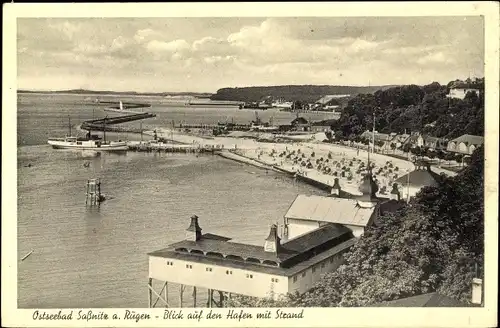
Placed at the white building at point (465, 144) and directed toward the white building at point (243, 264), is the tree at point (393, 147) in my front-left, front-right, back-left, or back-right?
front-right

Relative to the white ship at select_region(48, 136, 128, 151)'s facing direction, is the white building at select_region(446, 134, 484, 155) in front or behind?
behind

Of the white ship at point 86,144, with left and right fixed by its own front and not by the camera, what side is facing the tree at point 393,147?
back

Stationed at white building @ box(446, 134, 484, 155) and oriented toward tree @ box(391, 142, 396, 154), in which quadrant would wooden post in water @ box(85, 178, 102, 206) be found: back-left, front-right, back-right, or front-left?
front-left

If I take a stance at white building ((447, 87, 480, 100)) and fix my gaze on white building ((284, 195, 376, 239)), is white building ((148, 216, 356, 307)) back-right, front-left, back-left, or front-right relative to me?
front-left

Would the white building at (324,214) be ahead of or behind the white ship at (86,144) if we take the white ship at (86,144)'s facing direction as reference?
behind

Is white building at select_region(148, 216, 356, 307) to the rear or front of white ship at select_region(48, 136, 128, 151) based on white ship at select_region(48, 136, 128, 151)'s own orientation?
to the rear

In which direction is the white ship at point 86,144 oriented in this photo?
to the viewer's left
